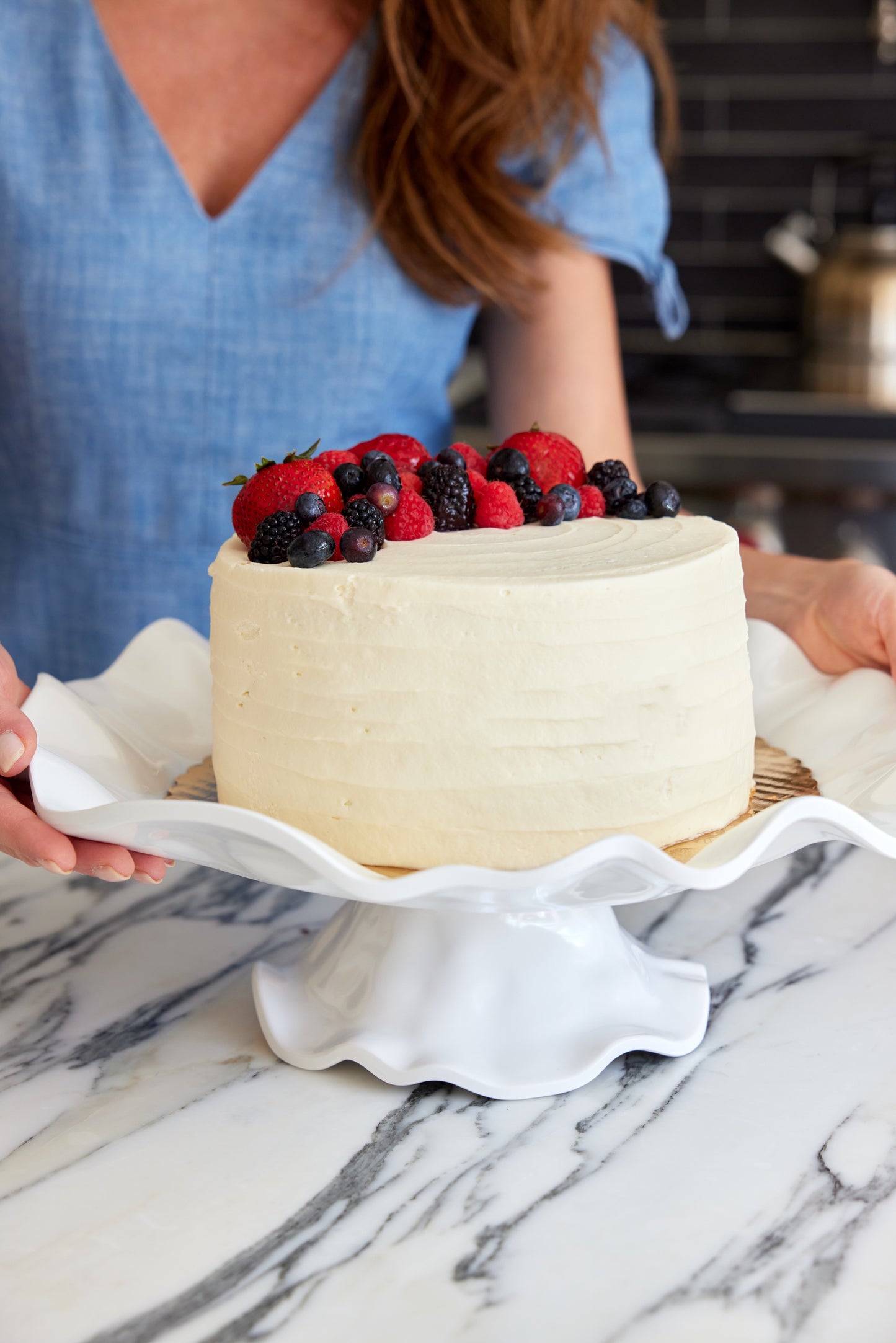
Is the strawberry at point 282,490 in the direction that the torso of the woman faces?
yes

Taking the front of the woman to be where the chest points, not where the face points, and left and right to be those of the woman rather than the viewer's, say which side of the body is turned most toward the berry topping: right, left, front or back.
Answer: front

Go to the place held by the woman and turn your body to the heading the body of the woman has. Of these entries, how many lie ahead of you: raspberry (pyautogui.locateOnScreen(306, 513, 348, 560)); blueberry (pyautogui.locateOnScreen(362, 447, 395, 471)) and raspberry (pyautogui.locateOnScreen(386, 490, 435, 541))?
3

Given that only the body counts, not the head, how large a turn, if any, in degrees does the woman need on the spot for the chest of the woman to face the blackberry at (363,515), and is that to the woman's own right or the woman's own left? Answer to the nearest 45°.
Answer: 0° — they already face it

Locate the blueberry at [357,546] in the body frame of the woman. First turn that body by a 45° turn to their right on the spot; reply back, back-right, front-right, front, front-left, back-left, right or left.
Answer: front-left

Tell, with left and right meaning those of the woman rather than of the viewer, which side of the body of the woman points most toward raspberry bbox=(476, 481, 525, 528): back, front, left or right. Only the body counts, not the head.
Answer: front

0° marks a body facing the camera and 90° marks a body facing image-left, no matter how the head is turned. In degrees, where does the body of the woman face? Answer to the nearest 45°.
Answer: approximately 0°

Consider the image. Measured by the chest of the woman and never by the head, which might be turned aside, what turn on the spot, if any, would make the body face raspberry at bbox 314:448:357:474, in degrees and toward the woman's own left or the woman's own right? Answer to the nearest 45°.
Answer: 0° — they already face it

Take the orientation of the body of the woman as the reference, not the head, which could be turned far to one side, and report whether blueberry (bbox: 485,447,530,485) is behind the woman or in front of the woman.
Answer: in front

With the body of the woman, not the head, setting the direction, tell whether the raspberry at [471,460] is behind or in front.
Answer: in front
